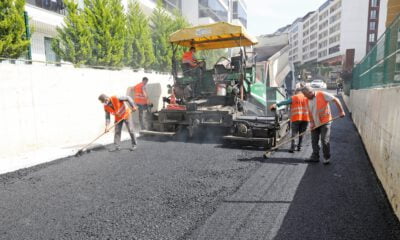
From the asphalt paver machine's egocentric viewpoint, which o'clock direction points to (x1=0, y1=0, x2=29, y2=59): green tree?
The green tree is roughly at 8 o'clock from the asphalt paver machine.

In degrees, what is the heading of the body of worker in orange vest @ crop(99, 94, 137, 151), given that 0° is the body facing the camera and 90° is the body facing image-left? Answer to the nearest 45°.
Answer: approximately 45°

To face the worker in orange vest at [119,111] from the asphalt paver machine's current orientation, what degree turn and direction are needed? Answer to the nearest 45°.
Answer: approximately 135° to its left

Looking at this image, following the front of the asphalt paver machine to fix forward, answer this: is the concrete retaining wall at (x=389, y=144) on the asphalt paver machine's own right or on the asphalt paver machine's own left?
on the asphalt paver machine's own right

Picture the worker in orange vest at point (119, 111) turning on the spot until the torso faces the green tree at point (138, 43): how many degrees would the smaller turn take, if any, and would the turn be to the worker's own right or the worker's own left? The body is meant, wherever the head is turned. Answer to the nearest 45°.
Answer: approximately 135° to the worker's own right

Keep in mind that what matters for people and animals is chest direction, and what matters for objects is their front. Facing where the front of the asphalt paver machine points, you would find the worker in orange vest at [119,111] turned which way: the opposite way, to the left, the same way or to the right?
the opposite way

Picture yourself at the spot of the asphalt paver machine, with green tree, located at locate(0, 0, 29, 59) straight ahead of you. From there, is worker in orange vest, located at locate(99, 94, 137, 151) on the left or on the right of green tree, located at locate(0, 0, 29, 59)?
left

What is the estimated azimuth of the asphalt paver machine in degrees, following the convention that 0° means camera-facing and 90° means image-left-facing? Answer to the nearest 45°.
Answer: approximately 225°
